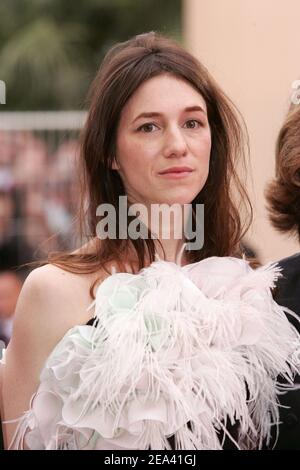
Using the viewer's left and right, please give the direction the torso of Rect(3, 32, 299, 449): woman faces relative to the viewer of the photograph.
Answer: facing the viewer and to the right of the viewer

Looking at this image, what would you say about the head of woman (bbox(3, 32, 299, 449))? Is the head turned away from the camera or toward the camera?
toward the camera

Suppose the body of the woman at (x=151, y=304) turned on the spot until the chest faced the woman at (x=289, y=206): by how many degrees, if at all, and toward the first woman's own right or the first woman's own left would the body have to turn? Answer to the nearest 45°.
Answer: approximately 90° to the first woman's own left
